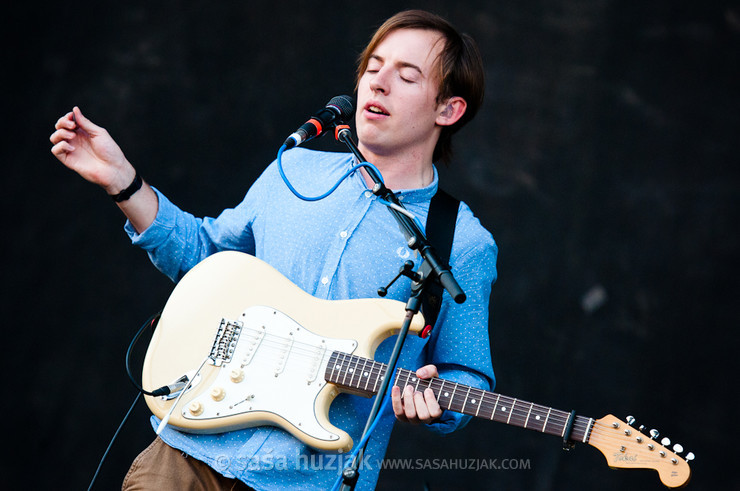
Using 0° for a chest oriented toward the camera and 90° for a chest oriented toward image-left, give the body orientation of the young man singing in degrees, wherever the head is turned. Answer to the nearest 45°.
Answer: approximately 45°

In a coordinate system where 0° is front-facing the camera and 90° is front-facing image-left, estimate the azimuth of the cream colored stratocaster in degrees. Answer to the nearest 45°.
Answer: approximately 0°
